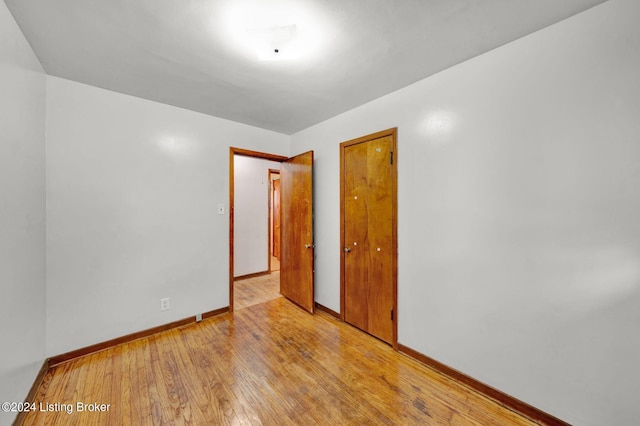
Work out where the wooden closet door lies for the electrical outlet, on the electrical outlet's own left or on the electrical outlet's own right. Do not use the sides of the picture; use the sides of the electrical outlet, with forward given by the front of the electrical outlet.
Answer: on the electrical outlet's own left

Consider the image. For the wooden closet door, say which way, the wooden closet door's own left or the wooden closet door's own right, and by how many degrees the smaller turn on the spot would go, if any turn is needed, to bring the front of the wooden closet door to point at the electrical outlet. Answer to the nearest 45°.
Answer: approximately 45° to the wooden closet door's own right

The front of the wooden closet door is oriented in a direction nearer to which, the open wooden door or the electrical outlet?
the electrical outlet

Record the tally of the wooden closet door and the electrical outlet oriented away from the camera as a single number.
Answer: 0

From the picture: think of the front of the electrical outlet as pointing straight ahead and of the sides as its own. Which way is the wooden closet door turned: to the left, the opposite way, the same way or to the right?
to the right

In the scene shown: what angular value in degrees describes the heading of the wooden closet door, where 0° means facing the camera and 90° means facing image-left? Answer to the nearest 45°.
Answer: approximately 45°

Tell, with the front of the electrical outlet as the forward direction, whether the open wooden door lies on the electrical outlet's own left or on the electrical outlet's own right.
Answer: on the electrical outlet's own left

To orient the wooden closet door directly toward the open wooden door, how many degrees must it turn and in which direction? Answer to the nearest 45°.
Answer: approximately 90° to its right
